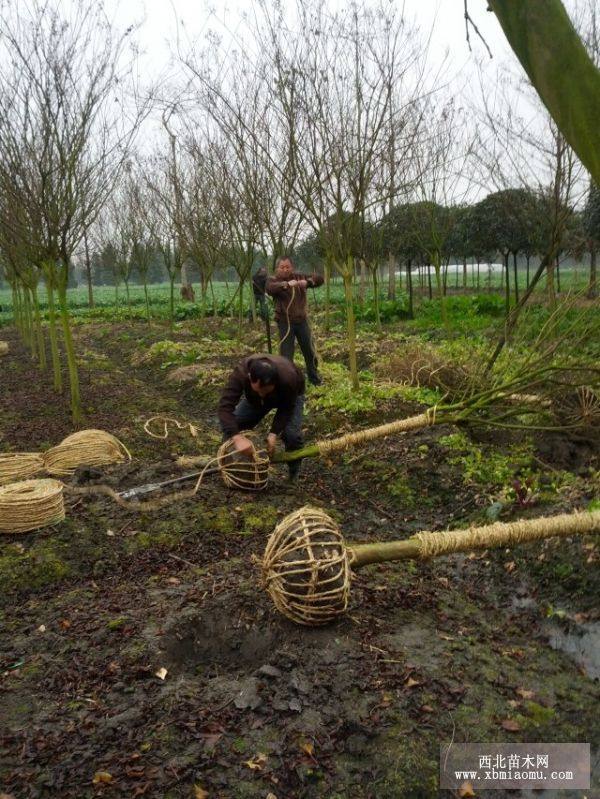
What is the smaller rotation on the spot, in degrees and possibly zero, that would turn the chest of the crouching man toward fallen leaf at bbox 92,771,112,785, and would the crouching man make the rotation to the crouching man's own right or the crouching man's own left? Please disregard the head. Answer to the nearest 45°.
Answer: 0° — they already face it

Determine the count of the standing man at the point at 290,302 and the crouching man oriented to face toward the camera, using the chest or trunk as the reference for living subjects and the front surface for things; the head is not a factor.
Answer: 2

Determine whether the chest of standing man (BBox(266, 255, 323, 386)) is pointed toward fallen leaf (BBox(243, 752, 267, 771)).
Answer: yes

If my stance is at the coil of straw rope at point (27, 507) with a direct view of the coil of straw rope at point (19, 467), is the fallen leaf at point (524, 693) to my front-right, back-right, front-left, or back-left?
back-right

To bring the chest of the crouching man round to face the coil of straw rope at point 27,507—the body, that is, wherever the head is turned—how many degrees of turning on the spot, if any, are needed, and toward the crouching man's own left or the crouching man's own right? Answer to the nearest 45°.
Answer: approximately 90° to the crouching man's own right

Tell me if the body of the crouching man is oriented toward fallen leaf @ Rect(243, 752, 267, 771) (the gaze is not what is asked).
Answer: yes

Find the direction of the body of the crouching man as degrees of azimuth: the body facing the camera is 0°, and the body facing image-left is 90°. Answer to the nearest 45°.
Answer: approximately 0°
